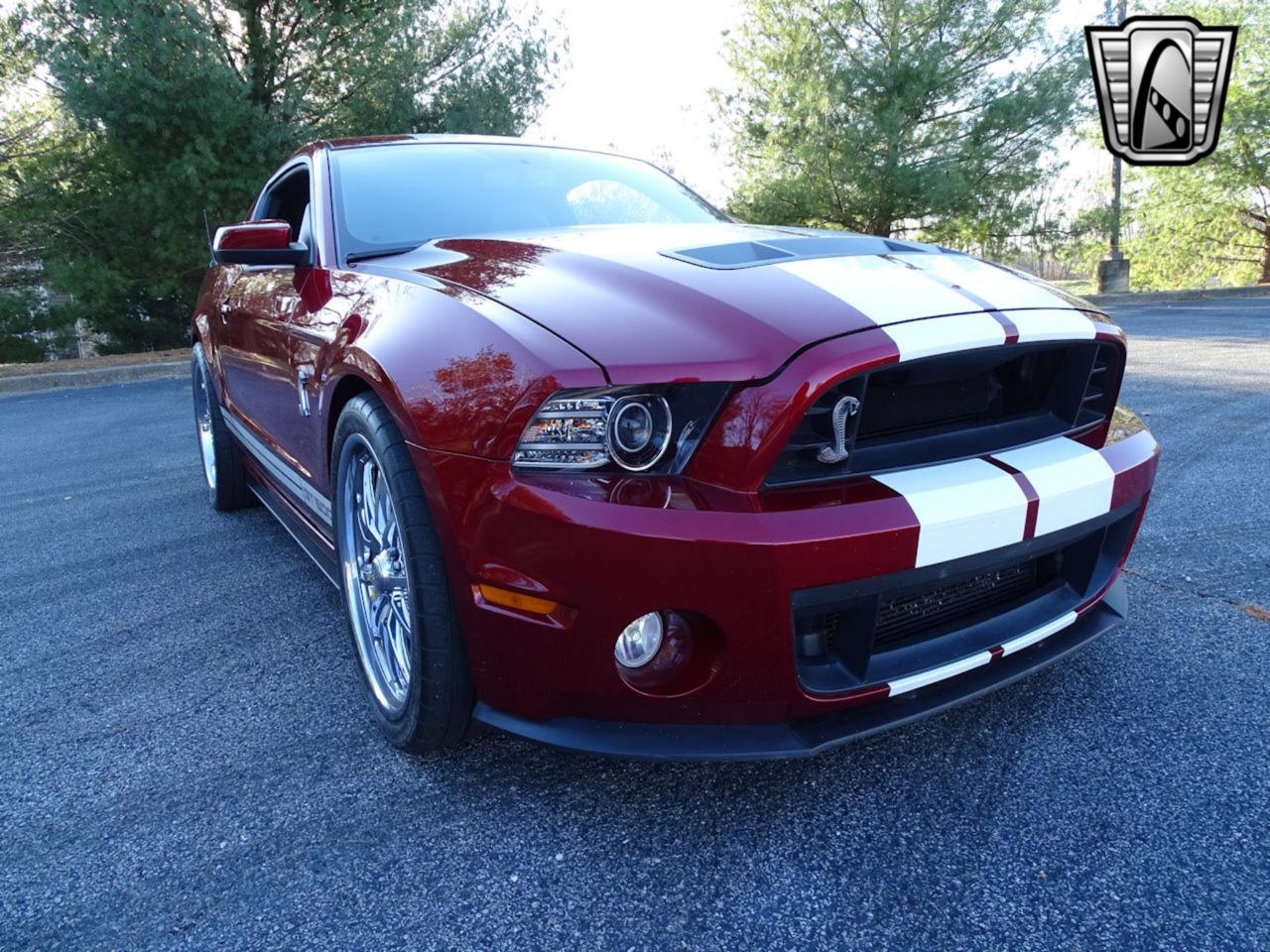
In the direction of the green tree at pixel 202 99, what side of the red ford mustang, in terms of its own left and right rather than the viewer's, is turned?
back

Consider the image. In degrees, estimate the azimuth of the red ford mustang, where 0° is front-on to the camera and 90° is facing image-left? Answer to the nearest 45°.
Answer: approximately 315°

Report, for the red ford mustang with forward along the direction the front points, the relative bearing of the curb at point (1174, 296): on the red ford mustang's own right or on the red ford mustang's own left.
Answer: on the red ford mustang's own left

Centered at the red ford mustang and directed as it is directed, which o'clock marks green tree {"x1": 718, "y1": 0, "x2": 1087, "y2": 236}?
The green tree is roughly at 8 o'clock from the red ford mustang.

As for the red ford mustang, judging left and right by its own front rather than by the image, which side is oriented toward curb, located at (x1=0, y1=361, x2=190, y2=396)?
back

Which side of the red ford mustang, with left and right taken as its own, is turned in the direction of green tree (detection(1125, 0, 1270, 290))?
left
